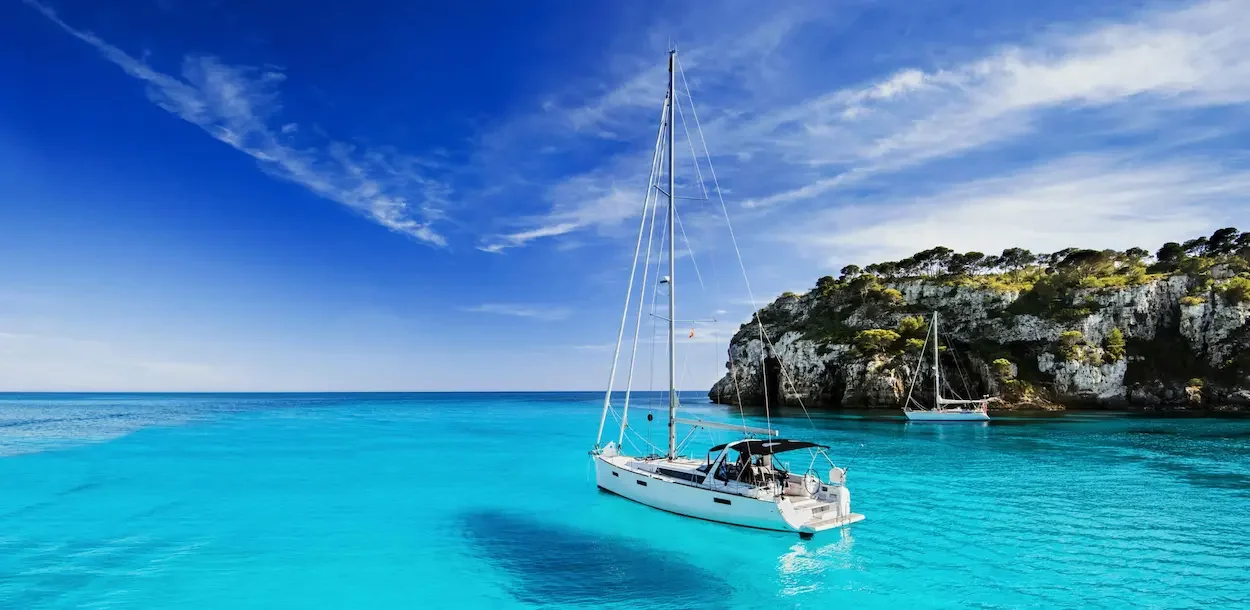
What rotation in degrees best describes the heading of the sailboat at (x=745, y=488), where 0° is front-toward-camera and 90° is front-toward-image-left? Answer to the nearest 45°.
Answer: approximately 135°
